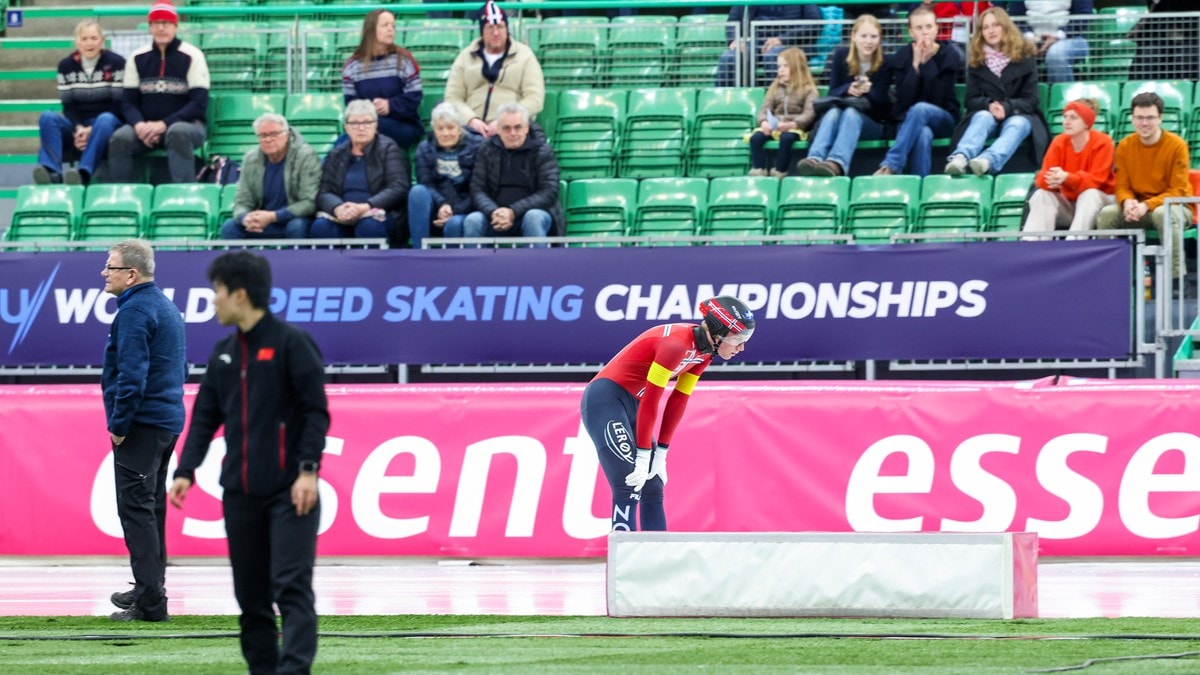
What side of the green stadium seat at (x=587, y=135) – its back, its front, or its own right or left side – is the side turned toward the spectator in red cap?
right

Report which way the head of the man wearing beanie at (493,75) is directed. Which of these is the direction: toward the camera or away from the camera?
toward the camera

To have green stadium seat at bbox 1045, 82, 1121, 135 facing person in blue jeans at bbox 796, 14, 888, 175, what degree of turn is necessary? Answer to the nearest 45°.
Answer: approximately 90° to its right

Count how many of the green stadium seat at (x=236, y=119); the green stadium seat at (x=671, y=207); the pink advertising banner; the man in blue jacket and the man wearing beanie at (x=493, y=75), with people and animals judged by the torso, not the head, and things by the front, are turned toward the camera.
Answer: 4

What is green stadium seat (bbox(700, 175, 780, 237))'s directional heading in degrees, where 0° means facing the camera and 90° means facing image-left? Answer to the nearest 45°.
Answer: approximately 0°

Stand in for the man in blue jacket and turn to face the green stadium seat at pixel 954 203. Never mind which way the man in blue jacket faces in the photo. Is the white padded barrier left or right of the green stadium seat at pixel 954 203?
right

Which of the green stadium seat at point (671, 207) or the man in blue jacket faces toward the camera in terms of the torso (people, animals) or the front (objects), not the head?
the green stadium seat

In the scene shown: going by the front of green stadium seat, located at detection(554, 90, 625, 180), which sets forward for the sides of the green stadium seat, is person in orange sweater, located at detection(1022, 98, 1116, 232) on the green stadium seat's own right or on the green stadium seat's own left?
on the green stadium seat's own left

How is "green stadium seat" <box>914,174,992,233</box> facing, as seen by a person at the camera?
facing the viewer

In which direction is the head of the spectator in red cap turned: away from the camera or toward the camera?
toward the camera

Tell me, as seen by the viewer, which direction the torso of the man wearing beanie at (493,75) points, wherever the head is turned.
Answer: toward the camera

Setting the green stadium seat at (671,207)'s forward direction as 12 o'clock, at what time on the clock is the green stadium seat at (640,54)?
the green stadium seat at (640,54) is roughly at 6 o'clock from the green stadium seat at (671,207).

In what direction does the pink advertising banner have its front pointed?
toward the camera

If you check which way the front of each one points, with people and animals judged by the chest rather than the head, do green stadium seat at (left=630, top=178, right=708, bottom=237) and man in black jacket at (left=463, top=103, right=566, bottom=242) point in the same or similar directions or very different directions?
same or similar directions

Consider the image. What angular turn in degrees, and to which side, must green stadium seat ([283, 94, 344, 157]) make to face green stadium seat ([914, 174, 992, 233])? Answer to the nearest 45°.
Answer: approximately 45° to its left

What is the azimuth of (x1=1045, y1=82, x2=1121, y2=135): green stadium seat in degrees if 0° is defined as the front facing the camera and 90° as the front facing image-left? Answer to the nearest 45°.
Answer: approximately 0°
